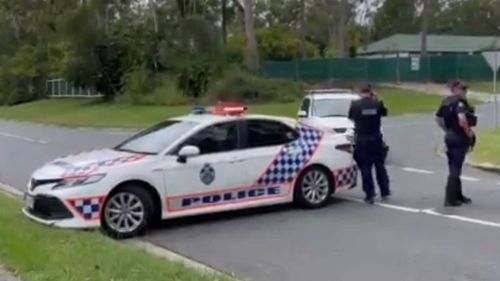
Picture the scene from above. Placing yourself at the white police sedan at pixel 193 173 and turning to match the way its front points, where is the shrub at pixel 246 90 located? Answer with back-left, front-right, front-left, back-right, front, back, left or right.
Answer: back-right

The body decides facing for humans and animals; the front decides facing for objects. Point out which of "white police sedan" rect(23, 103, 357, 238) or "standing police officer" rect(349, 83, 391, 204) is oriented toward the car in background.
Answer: the standing police officer

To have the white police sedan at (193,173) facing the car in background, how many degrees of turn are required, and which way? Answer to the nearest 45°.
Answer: approximately 135° to its right

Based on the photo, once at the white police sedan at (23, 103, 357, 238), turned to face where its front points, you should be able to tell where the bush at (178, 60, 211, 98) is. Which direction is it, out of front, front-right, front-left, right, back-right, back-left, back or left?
back-right

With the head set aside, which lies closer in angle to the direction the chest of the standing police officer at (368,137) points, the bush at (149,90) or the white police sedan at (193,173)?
the bush

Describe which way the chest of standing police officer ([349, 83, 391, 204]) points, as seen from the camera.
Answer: away from the camera

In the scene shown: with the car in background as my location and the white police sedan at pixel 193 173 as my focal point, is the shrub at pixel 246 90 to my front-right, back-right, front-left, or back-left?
back-right

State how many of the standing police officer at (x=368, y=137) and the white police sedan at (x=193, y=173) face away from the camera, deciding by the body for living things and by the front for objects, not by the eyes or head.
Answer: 1

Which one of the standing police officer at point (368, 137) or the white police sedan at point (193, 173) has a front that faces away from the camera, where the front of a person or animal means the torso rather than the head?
the standing police officer

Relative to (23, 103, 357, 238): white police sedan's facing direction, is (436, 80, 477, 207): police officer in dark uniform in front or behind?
behind

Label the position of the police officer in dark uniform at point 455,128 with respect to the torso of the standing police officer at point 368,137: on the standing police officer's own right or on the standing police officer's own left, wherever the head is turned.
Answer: on the standing police officer's own right

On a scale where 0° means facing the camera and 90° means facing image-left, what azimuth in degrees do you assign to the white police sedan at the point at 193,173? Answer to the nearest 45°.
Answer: approximately 45°
